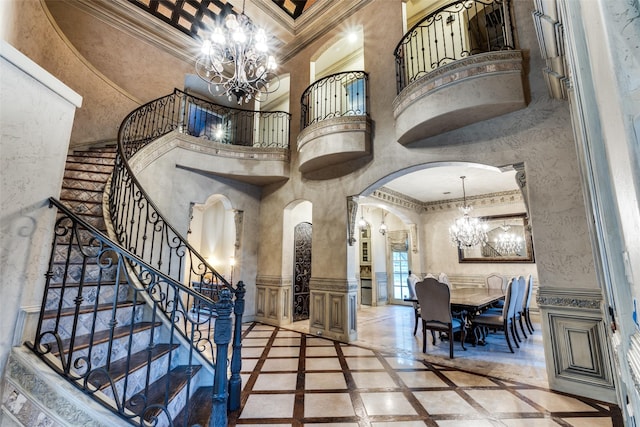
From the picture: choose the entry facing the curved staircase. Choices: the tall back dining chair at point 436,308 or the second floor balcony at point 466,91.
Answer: the second floor balcony

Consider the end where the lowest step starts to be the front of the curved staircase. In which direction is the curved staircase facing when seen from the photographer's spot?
facing the viewer and to the right of the viewer

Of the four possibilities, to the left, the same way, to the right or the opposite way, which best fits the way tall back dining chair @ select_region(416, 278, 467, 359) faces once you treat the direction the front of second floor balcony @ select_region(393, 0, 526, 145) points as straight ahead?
the opposite way

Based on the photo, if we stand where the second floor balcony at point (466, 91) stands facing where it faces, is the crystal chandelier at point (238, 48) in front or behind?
in front

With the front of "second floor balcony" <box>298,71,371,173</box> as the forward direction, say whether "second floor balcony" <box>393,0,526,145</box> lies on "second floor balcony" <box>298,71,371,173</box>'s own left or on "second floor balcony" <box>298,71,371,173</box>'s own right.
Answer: on "second floor balcony" <box>298,71,371,173</box>'s own left

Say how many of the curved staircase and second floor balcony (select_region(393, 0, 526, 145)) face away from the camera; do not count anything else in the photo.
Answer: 0

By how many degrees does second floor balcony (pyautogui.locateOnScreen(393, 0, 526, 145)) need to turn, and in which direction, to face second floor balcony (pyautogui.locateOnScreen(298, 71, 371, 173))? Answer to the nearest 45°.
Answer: approximately 45° to its right

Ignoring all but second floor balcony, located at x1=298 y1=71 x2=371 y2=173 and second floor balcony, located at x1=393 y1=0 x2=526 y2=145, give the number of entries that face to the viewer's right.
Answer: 0

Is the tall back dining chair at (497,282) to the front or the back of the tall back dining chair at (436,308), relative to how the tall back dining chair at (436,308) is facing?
to the front

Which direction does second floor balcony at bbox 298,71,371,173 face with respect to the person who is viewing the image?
facing the viewer and to the left of the viewer

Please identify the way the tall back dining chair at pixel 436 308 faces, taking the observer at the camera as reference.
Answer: facing away from the viewer and to the right of the viewer

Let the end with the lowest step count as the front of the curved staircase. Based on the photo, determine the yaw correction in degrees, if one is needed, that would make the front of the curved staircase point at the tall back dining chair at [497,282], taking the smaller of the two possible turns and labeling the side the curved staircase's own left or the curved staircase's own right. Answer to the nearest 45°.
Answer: approximately 45° to the curved staircase's own left

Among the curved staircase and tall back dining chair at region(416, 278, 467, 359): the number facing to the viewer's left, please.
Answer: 0

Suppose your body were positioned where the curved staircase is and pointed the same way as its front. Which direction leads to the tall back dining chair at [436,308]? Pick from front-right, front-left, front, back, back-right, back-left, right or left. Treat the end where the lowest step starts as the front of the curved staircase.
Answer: front-left
